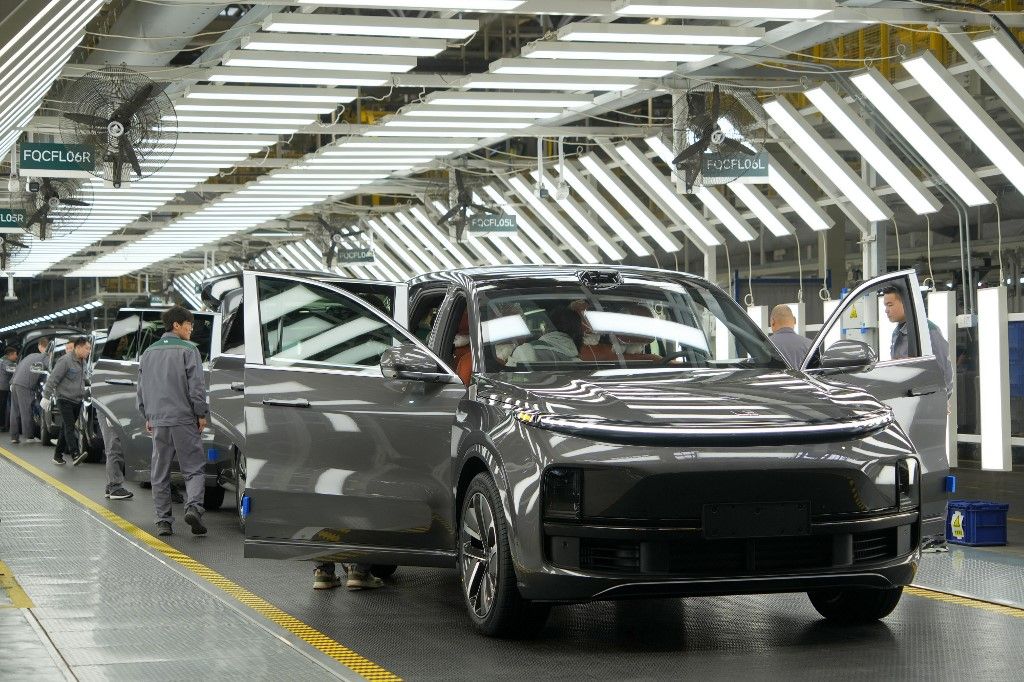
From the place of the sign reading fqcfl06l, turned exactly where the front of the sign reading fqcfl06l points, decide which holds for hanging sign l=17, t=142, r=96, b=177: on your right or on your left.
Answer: on your right

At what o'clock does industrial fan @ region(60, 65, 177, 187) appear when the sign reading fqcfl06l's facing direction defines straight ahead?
The industrial fan is roughly at 2 o'clock from the sign reading fqcfl06l.

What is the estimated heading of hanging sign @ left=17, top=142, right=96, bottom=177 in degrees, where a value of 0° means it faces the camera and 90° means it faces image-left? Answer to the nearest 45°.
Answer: approximately 0°
